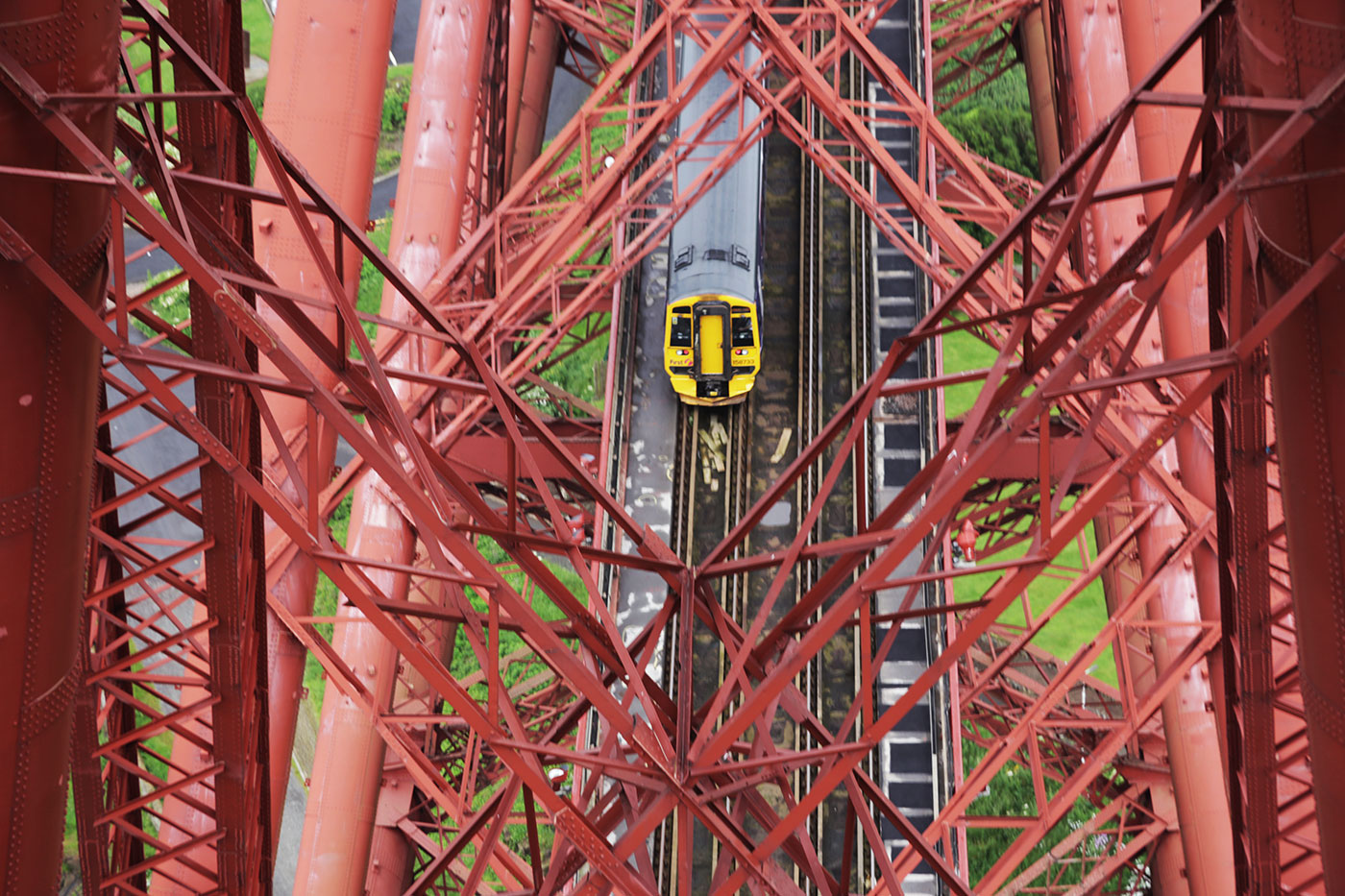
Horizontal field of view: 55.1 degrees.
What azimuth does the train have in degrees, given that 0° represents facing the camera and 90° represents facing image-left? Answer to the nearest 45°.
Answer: approximately 0°
